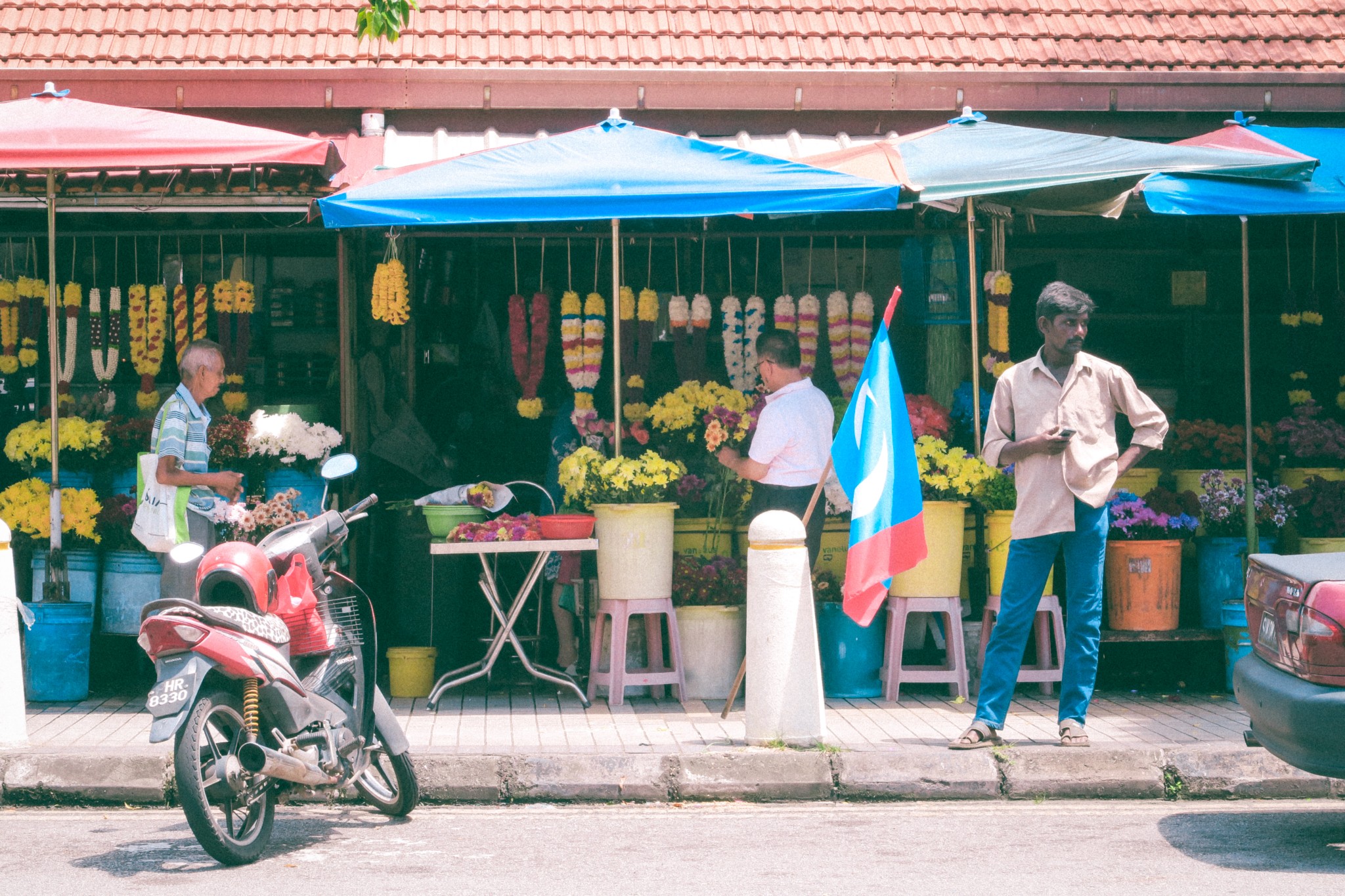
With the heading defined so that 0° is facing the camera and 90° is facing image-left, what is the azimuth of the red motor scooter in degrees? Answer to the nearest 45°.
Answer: approximately 225°

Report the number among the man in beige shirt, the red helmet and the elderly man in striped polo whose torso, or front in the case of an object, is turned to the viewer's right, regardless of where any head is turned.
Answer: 1

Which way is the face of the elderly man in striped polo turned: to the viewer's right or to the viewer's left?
to the viewer's right

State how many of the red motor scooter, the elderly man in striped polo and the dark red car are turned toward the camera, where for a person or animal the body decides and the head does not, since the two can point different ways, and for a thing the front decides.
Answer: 0

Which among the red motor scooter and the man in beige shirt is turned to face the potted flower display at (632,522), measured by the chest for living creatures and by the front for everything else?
the red motor scooter

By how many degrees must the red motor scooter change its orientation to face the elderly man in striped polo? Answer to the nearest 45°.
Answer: approximately 45° to its left

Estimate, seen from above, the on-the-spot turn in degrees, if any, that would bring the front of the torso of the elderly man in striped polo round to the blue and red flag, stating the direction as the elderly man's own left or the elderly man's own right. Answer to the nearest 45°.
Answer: approximately 45° to the elderly man's own right

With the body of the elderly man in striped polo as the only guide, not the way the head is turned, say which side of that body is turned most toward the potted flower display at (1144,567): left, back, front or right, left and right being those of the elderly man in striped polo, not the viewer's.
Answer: front

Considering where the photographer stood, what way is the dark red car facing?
facing away from the viewer and to the right of the viewer

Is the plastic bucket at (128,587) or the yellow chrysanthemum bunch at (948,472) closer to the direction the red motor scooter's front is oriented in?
the yellow chrysanthemum bunch

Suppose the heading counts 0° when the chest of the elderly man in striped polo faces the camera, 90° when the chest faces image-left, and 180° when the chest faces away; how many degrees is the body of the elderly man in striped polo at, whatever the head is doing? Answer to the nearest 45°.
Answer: approximately 270°
